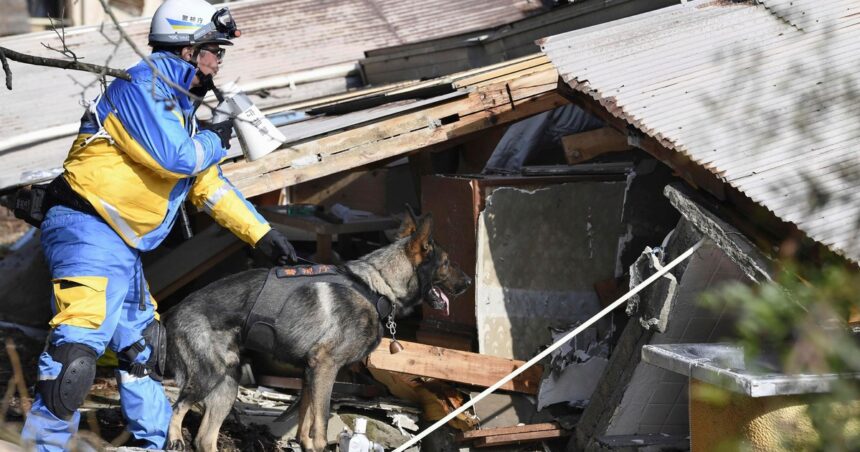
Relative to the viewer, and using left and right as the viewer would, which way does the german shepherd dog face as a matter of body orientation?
facing to the right of the viewer

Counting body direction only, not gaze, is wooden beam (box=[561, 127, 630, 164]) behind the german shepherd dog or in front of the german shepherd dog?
in front

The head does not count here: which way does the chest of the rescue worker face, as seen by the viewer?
to the viewer's right

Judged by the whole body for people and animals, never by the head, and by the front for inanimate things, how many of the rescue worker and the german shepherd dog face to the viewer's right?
2

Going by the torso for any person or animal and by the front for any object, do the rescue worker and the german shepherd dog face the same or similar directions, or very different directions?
same or similar directions

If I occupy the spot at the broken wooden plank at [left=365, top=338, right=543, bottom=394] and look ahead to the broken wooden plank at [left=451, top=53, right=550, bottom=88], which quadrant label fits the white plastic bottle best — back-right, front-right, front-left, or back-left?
back-left

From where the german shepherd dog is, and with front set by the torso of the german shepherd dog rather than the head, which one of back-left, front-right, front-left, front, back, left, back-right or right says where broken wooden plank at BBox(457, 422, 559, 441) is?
front

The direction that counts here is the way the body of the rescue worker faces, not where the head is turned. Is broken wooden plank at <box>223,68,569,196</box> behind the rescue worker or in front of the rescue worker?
in front

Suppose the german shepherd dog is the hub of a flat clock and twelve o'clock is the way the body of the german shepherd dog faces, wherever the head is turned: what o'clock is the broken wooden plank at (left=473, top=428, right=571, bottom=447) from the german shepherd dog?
The broken wooden plank is roughly at 12 o'clock from the german shepherd dog.

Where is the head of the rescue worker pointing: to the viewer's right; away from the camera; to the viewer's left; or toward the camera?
to the viewer's right

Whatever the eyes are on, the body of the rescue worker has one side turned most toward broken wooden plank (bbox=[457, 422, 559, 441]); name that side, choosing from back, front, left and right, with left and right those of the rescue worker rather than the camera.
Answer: front
